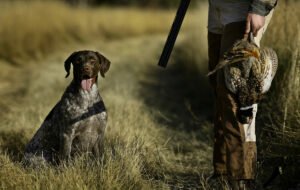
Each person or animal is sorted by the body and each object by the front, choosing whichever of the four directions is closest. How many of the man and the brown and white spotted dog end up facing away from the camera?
0

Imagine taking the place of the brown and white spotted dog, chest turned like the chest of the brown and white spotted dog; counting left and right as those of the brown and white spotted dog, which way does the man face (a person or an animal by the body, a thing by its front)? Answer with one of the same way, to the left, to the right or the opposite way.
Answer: to the right

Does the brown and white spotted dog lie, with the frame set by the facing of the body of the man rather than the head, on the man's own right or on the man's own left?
on the man's own right

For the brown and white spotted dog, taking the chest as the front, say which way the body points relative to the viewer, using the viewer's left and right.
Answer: facing the viewer and to the right of the viewer

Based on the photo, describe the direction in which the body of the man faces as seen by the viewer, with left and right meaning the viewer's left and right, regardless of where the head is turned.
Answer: facing the viewer and to the left of the viewer

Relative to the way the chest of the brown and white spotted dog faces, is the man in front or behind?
in front
